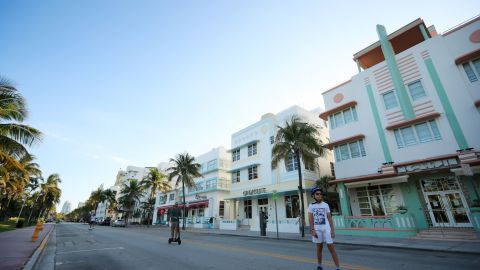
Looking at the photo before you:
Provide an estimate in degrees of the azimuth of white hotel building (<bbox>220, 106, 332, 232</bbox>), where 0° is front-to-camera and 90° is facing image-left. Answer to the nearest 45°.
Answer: approximately 45°

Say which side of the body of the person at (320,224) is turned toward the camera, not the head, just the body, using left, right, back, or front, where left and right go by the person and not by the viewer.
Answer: front

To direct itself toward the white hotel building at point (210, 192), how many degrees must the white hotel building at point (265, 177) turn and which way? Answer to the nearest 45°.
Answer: approximately 90° to its right

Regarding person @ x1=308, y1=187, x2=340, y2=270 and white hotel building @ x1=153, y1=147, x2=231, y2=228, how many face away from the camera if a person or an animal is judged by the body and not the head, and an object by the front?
0

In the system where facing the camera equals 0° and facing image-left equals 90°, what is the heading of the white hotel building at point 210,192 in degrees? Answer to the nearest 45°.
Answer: approximately 45°

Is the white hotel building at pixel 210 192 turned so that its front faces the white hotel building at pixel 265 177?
no

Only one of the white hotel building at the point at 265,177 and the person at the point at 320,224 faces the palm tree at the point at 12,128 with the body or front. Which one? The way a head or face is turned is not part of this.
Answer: the white hotel building

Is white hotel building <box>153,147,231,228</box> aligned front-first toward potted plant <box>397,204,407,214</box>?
no

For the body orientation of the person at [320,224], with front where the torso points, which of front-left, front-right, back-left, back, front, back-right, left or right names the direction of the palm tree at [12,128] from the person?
right

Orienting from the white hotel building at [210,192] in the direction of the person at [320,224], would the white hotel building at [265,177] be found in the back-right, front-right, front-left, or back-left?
front-left

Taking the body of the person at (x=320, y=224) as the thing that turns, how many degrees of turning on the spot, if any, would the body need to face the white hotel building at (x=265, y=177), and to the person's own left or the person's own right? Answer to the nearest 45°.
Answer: approximately 180°

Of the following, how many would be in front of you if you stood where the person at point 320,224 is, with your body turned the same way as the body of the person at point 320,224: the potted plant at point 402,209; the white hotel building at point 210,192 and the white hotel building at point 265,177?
0

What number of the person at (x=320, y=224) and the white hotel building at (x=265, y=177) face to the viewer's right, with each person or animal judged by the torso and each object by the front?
0

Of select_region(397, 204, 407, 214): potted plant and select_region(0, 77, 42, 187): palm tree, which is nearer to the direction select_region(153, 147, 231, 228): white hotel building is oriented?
the palm tree

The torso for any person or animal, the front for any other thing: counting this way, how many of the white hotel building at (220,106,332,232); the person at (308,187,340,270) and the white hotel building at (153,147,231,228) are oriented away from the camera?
0

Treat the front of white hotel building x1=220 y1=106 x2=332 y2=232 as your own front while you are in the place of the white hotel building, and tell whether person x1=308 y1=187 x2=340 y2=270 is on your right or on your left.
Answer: on your left
